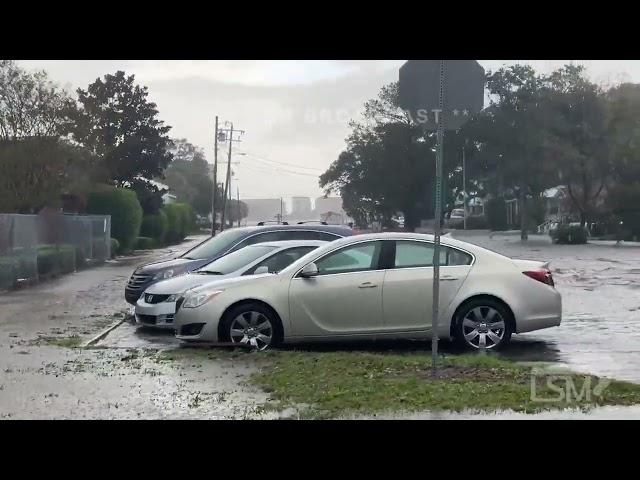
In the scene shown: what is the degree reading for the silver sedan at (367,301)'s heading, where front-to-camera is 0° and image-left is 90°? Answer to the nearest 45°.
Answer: approximately 90°

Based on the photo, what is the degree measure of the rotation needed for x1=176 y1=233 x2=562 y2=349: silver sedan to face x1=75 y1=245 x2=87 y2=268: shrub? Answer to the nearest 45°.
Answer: approximately 45° to its right

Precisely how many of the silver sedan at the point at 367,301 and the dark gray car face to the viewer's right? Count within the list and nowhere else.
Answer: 0

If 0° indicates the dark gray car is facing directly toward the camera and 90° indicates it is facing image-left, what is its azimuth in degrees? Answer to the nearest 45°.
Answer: approximately 45°

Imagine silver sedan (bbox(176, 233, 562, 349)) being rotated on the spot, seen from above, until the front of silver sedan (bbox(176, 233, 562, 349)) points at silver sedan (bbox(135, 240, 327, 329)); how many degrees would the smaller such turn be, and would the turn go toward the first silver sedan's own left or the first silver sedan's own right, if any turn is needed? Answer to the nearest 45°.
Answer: approximately 45° to the first silver sedan's own right

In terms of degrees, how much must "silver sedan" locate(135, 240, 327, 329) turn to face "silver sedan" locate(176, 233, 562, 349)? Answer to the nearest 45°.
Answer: approximately 90° to its left

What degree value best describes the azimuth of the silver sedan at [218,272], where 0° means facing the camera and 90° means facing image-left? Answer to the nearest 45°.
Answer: approximately 45°

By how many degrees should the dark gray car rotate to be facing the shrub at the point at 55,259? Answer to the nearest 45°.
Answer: approximately 90° to its right

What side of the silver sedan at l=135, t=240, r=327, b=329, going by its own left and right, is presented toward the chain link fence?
right

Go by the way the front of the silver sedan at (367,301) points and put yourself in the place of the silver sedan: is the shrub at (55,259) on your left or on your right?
on your right
